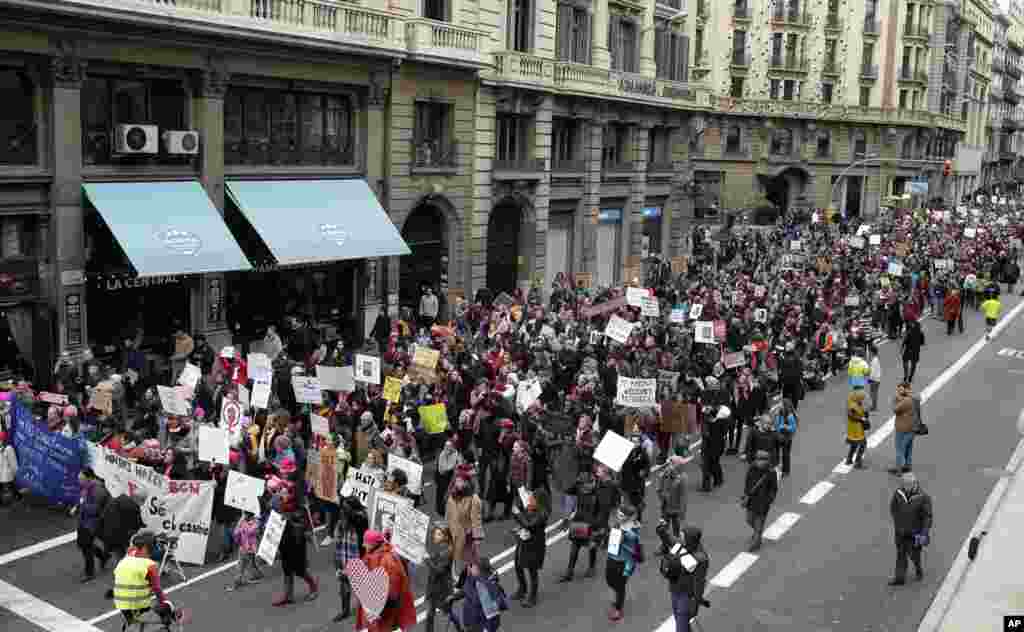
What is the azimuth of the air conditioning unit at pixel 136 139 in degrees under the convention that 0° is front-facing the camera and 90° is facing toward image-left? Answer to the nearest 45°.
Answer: approximately 315°

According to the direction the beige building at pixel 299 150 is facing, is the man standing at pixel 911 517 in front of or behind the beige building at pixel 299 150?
in front

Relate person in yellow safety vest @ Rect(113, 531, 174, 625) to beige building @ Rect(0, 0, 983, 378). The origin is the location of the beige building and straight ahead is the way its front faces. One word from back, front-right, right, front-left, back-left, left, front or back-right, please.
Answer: front-right

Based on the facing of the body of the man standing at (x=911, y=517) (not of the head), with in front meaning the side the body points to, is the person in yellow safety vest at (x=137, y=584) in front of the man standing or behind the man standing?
in front

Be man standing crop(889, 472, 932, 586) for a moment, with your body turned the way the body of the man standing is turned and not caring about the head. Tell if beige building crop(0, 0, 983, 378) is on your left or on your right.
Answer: on your right

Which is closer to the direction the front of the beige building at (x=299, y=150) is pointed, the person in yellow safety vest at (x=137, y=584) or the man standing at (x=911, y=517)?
the man standing

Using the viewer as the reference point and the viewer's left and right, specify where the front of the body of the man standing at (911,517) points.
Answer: facing the viewer and to the left of the viewer

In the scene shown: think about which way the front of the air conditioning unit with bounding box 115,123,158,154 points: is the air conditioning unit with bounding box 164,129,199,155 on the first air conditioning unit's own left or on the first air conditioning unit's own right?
on the first air conditioning unit's own left

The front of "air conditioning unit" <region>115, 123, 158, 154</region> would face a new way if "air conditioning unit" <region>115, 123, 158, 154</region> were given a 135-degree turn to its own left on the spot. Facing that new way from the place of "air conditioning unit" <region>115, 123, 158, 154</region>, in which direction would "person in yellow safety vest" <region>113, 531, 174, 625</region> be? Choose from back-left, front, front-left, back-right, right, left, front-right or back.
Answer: back

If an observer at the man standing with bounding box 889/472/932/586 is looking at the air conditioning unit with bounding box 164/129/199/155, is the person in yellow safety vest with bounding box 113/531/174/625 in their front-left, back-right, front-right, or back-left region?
front-left

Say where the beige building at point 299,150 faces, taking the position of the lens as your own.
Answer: facing the viewer and to the right of the viewer

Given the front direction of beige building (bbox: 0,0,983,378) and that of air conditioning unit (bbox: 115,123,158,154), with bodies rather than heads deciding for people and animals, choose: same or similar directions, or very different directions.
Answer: same or similar directions

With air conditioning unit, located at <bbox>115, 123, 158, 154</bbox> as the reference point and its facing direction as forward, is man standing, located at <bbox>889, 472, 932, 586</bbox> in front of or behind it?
in front

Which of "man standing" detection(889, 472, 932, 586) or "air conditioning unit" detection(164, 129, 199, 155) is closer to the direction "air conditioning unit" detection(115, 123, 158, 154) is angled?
the man standing
